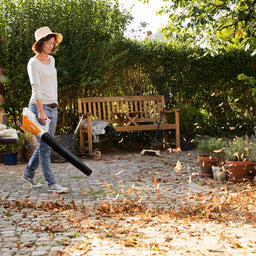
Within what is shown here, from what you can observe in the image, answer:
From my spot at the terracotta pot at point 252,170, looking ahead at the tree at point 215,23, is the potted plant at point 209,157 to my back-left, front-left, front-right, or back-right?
front-left

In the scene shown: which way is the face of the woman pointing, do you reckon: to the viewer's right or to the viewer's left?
to the viewer's right

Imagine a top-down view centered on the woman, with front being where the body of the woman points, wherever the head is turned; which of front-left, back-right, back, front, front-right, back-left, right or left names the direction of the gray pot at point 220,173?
front-left

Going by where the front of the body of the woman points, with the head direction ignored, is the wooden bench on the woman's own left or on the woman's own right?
on the woman's own left

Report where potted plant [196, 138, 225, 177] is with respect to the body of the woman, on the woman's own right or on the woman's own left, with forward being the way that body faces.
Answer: on the woman's own left

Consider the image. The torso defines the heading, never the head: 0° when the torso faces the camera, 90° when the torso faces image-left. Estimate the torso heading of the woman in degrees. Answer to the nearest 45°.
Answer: approximately 315°
